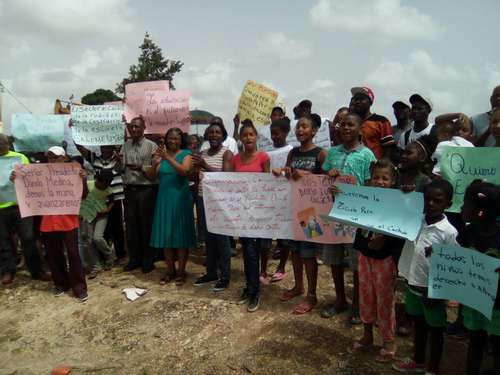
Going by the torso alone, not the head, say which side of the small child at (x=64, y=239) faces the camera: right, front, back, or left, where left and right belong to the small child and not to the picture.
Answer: front

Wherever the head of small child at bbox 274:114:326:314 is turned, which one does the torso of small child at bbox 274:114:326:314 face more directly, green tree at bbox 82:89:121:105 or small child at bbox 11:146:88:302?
the small child

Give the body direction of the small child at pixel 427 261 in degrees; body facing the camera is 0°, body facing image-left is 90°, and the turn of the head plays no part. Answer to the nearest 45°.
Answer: approximately 45°

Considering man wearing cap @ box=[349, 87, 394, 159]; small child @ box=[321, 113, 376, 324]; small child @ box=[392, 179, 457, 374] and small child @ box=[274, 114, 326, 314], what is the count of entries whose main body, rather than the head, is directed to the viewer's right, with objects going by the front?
0

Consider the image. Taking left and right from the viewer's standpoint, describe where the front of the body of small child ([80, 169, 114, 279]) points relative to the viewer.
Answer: facing the viewer and to the left of the viewer

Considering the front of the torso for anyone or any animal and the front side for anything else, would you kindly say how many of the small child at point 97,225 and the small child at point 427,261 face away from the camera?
0

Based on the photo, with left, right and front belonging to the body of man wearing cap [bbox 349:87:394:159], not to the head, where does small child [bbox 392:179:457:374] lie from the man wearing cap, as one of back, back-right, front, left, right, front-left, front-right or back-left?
front-left

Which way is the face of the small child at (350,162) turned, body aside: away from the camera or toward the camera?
toward the camera

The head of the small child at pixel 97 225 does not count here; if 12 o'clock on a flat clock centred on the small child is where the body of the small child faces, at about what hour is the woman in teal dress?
The woman in teal dress is roughly at 9 o'clock from the small child.

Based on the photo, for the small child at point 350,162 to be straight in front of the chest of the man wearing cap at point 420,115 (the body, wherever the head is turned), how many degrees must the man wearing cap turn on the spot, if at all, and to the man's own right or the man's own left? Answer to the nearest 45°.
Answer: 0° — they already face them

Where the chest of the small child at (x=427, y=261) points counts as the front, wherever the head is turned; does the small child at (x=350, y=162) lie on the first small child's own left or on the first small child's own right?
on the first small child's own right

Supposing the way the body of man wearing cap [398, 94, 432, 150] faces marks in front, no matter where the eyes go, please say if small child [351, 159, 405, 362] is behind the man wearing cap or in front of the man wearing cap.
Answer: in front

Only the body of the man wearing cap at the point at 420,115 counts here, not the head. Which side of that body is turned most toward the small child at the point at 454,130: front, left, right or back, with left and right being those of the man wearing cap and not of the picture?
left

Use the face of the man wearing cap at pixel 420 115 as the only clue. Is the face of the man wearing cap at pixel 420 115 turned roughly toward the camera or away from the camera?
toward the camera

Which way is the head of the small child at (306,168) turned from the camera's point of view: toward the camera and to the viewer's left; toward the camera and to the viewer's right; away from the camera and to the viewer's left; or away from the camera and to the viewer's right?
toward the camera and to the viewer's left

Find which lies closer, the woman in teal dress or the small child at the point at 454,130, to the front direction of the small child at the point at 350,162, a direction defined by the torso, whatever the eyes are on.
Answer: the woman in teal dress
